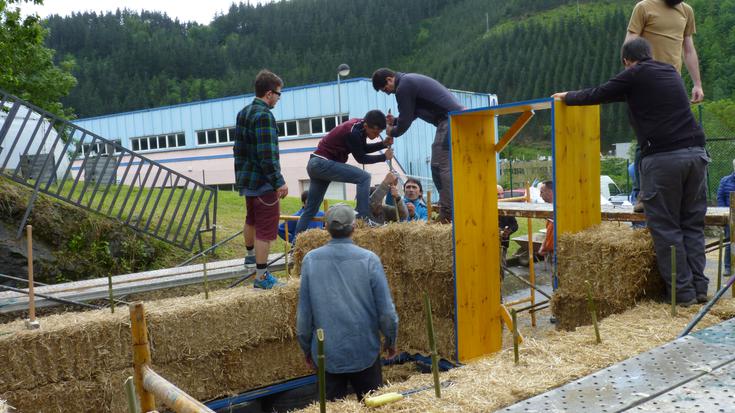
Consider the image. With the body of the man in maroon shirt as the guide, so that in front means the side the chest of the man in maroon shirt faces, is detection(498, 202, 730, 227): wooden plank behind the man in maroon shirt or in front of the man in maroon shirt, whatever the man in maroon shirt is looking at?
in front

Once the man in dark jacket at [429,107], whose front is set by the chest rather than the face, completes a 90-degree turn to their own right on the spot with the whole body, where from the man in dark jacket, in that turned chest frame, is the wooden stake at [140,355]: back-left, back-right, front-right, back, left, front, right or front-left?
back-left

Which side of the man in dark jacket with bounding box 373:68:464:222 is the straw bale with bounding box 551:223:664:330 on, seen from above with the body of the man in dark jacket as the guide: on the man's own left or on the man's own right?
on the man's own left

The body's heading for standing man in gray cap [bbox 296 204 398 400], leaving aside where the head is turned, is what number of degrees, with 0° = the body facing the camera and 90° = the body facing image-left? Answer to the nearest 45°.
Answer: approximately 180°

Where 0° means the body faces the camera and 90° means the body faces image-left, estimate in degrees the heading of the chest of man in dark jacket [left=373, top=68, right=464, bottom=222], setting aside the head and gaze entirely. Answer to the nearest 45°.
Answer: approximately 90°

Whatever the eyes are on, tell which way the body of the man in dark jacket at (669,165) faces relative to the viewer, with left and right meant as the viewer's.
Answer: facing away from the viewer and to the left of the viewer

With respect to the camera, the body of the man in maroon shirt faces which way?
to the viewer's right

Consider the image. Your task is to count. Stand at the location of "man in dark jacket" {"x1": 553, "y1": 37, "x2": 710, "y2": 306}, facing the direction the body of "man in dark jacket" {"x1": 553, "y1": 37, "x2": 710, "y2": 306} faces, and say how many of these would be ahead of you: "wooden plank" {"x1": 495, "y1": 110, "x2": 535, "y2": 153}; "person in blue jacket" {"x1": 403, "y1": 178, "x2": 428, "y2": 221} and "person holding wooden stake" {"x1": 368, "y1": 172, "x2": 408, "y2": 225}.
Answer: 3

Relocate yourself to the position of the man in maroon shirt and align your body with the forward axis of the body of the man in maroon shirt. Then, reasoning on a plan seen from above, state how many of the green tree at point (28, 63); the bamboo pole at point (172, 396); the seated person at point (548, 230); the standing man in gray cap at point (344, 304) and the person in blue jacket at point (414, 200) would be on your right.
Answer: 2

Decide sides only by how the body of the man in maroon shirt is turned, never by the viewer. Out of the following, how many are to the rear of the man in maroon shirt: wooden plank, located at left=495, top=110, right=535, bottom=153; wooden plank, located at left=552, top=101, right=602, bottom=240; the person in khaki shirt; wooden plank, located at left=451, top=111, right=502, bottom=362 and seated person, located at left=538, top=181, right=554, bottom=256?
0

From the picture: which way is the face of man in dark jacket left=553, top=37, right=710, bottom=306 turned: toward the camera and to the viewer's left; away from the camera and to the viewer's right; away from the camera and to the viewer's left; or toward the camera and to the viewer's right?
away from the camera and to the viewer's left

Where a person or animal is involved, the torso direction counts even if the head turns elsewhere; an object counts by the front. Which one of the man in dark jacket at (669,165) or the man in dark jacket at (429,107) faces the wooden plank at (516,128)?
the man in dark jacket at (669,165)
